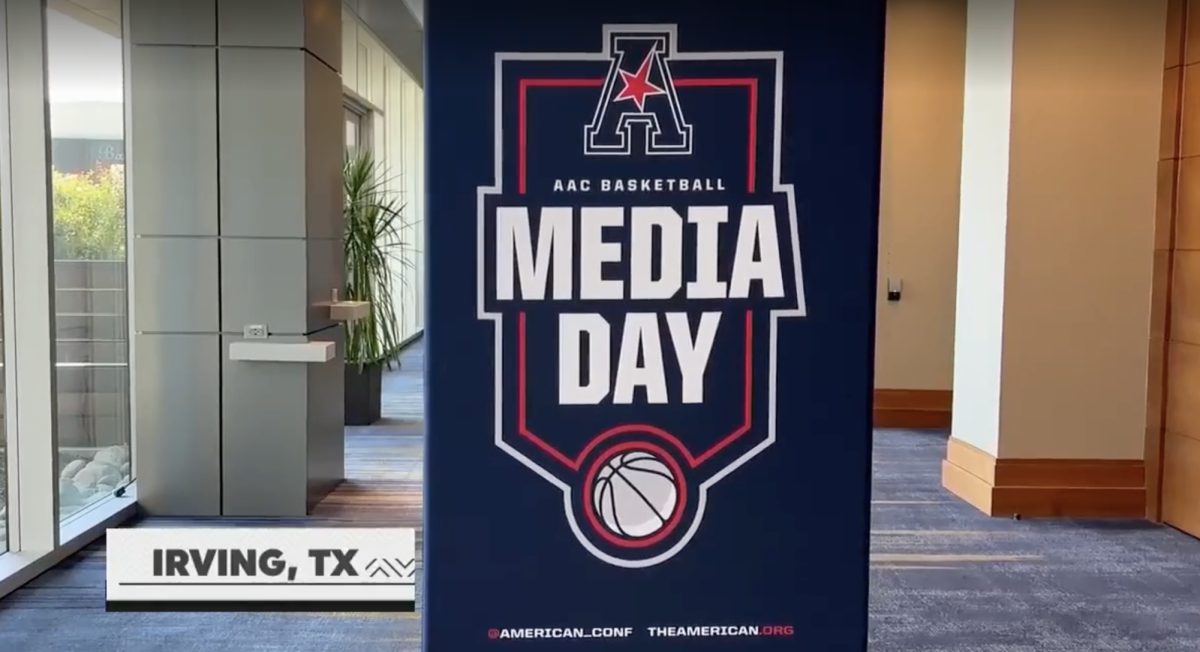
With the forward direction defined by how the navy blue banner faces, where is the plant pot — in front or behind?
behind

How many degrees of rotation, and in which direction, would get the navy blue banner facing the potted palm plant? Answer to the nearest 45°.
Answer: approximately 180°

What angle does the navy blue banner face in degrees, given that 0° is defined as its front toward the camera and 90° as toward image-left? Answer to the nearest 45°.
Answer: approximately 0°
